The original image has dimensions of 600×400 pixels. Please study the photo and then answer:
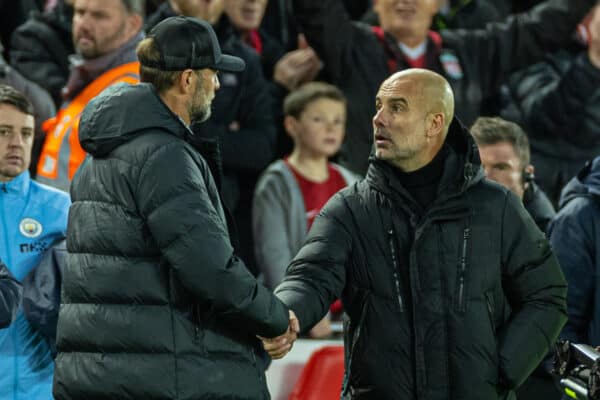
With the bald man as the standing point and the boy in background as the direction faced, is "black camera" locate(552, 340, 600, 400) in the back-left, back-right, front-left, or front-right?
back-right

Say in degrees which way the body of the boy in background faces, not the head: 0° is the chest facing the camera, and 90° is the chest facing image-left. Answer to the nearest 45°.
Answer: approximately 315°

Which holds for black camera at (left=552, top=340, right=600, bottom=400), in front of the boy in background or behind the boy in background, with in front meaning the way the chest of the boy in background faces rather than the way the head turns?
in front

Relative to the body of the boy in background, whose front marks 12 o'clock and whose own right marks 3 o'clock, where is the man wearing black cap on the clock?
The man wearing black cap is roughly at 2 o'clock from the boy in background.

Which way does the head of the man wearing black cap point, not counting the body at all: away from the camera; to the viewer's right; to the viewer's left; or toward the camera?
to the viewer's right

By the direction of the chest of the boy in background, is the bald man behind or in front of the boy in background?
in front
